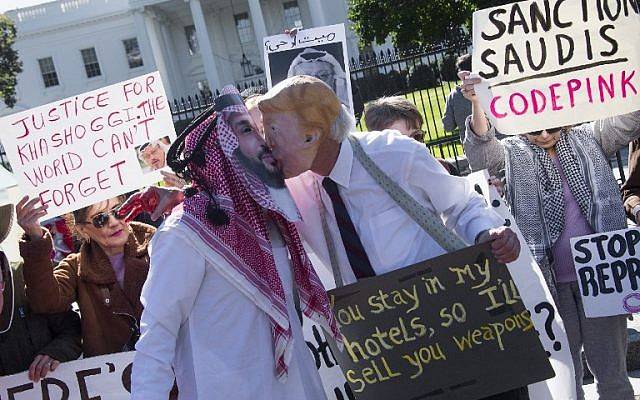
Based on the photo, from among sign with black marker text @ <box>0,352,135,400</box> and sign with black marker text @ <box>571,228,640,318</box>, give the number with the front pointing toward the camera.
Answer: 2

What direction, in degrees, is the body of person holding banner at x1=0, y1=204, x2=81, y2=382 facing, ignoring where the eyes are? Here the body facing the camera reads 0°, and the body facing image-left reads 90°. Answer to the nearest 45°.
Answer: approximately 0°

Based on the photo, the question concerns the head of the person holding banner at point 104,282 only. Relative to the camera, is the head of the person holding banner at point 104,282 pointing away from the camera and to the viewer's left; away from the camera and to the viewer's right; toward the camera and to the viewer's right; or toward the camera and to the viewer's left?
toward the camera and to the viewer's right

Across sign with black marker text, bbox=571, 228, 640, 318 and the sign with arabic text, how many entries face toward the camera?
2

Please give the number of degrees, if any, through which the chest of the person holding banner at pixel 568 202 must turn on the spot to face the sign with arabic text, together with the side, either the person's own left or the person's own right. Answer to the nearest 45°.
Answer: approximately 135° to the person's own right

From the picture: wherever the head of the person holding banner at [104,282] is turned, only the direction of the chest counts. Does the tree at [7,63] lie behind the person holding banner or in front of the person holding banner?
behind

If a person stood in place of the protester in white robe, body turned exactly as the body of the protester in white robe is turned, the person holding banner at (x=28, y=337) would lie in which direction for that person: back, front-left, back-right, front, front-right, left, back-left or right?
back

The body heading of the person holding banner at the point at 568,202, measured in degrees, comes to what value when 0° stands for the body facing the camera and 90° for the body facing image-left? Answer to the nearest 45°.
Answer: approximately 0°

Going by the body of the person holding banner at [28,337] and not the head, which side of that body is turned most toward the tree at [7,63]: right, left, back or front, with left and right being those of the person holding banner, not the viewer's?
back
